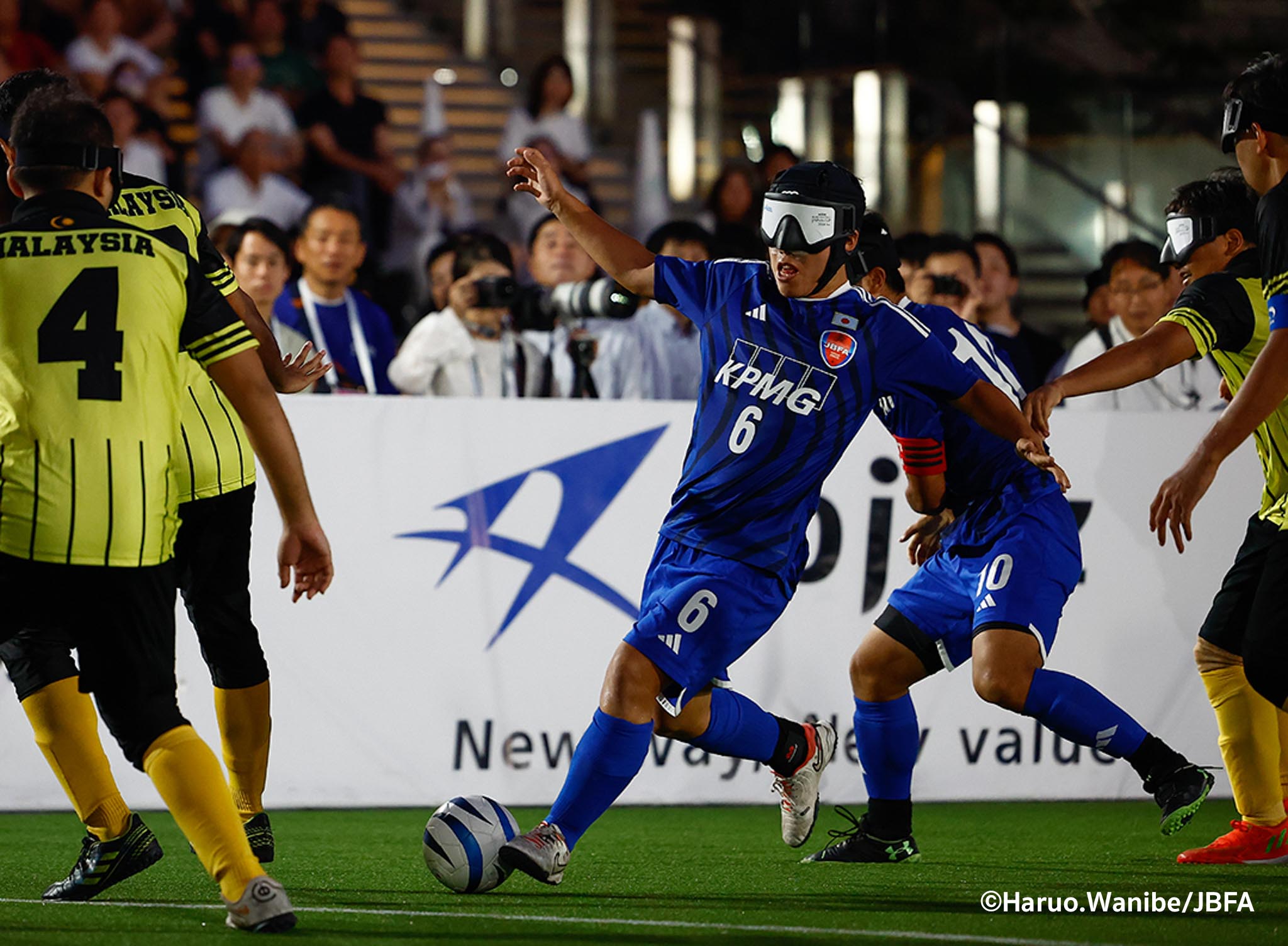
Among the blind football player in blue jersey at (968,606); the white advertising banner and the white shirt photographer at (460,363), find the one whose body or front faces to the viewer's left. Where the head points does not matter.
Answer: the blind football player in blue jersey

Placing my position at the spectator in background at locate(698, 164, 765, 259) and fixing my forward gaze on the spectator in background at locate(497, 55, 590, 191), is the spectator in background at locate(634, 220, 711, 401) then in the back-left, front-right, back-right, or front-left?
back-left

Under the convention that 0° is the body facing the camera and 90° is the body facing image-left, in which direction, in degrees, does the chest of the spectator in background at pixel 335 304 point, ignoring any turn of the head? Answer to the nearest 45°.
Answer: approximately 0°

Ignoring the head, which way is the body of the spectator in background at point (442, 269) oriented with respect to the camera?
toward the camera

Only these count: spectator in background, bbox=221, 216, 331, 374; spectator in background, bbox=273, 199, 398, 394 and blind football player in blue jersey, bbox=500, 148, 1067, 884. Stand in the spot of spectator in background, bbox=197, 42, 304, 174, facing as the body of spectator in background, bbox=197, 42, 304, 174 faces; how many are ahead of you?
3

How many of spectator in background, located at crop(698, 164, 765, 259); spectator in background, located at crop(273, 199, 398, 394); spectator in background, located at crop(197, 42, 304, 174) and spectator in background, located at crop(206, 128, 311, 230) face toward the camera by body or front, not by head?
4

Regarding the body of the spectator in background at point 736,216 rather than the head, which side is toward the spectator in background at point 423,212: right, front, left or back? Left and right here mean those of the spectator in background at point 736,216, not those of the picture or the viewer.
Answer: right

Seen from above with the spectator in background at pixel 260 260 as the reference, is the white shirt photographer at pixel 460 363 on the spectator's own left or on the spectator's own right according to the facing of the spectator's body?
on the spectator's own left

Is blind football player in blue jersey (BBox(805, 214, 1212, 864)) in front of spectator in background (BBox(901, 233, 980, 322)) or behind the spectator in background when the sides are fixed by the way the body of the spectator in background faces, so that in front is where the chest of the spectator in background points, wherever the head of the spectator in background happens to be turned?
in front

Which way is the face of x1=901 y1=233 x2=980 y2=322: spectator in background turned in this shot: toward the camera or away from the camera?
toward the camera

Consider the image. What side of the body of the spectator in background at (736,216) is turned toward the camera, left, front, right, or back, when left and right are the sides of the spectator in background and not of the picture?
front

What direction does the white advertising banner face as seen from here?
toward the camera

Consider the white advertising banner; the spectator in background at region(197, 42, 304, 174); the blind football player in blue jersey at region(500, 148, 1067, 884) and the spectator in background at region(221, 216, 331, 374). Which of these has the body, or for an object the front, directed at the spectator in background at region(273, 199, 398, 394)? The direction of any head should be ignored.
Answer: the spectator in background at region(197, 42, 304, 174)

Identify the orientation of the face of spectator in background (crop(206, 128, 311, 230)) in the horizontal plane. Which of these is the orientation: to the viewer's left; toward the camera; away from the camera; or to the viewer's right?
toward the camera
